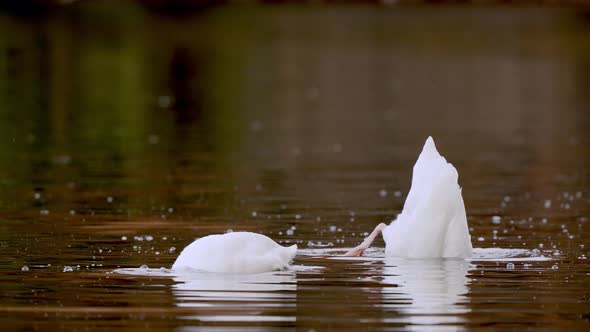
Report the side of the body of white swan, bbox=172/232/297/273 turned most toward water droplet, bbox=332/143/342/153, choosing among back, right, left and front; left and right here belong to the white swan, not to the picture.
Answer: right

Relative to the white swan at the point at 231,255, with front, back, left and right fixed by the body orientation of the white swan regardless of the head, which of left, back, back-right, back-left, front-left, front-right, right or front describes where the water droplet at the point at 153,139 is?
right

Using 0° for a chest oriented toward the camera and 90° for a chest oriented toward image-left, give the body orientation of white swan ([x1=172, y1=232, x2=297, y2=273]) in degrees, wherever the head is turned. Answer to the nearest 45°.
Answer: approximately 90°

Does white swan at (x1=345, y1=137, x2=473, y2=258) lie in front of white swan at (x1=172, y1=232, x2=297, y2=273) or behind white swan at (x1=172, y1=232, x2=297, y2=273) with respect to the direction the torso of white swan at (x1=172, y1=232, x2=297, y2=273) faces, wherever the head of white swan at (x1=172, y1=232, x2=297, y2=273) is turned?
behind

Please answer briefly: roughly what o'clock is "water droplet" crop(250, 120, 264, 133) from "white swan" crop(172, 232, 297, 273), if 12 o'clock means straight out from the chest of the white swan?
The water droplet is roughly at 3 o'clock from the white swan.
